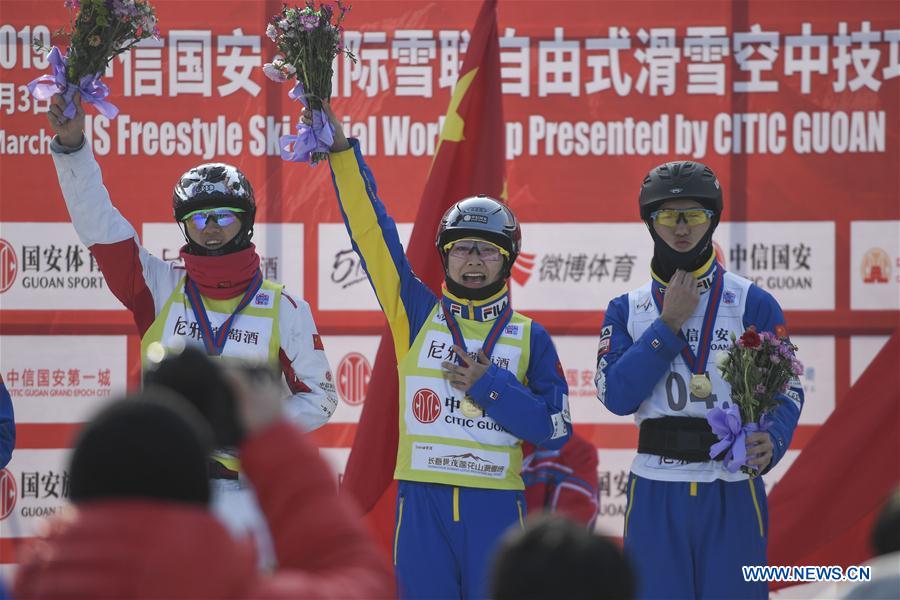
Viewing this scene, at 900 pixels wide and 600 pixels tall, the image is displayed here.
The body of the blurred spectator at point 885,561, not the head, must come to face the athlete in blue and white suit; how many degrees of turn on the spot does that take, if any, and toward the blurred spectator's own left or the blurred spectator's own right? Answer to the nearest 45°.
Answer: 0° — they already face them

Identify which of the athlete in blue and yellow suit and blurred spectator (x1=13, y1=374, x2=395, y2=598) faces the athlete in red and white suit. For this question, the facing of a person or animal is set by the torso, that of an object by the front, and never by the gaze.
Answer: the blurred spectator

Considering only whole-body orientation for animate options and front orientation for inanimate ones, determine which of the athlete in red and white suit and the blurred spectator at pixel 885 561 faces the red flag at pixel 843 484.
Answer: the blurred spectator

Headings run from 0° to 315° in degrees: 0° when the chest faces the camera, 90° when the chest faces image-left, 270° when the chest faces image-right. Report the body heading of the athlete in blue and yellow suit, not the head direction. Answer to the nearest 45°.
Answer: approximately 0°

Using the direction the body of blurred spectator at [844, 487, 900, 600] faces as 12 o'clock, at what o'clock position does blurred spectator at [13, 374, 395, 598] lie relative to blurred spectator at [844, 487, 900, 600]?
blurred spectator at [13, 374, 395, 598] is roughly at 8 o'clock from blurred spectator at [844, 487, 900, 600].

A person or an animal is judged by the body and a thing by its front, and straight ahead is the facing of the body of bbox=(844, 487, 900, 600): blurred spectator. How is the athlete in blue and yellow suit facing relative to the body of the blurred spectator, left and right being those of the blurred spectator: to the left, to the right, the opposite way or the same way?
the opposite way

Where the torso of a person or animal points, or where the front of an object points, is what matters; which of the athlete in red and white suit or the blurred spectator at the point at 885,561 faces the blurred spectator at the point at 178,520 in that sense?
the athlete in red and white suit

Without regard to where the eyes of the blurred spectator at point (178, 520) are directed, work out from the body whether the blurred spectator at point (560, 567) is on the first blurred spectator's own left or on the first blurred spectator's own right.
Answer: on the first blurred spectator's own right

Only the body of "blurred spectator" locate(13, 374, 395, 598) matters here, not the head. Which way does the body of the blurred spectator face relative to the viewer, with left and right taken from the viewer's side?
facing away from the viewer

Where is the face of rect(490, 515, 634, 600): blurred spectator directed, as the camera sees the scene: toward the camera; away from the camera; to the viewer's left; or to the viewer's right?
away from the camera

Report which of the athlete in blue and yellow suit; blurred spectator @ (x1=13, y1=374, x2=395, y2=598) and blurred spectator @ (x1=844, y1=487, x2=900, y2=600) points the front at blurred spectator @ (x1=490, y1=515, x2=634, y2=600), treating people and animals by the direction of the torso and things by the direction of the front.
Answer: the athlete in blue and yellow suit

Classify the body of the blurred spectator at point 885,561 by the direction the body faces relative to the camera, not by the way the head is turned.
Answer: away from the camera
